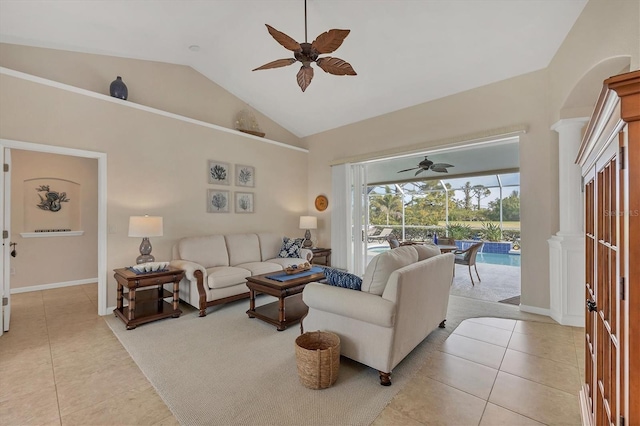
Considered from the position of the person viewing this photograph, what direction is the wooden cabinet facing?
facing to the left of the viewer

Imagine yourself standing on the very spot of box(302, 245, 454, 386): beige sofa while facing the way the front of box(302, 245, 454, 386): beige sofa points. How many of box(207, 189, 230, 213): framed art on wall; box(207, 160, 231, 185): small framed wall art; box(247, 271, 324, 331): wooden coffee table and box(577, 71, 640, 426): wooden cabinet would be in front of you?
3

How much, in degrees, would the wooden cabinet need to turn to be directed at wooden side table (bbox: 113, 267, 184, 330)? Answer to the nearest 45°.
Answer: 0° — it already faces it

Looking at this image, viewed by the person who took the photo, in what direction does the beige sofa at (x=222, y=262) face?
facing the viewer and to the right of the viewer

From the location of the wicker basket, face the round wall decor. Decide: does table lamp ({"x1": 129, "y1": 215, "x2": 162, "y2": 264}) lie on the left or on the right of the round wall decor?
left

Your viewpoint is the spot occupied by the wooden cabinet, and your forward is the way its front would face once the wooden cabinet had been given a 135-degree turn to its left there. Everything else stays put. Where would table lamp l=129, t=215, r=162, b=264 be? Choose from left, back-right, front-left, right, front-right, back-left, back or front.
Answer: back-right

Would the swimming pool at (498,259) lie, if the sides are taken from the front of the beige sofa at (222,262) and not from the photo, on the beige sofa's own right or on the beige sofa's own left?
on the beige sofa's own left

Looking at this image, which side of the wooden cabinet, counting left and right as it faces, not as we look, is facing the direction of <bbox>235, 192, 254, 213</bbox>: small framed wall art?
front

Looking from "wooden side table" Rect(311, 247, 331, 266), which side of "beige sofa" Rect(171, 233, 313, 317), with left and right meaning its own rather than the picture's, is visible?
left

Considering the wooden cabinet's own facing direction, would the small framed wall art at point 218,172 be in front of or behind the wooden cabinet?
in front

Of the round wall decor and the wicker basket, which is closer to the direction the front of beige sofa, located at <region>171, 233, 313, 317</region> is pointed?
the wicker basket

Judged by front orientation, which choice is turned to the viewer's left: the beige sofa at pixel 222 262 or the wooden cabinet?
the wooden cabinet

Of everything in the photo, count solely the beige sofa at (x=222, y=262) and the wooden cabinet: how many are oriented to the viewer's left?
1

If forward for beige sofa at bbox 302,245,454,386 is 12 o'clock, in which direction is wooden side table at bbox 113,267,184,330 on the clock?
The wooden side table is roughly at 11 o'clock from the beige sofa.

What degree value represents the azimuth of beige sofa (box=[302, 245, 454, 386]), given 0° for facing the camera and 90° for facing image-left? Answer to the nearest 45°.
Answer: approximately 135°
